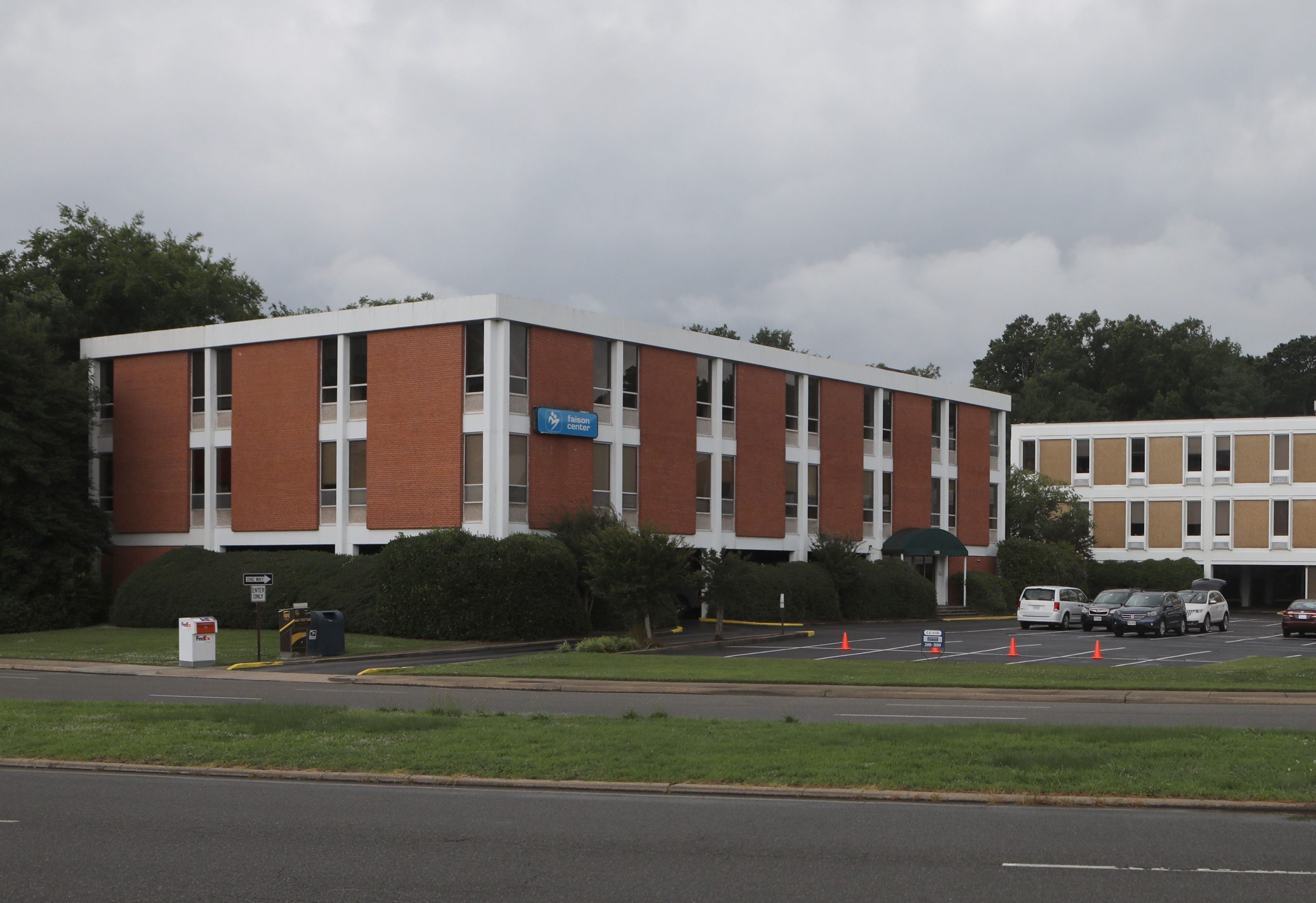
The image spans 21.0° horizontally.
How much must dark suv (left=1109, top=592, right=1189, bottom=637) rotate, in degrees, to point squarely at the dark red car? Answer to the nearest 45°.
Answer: approximately 135° to its left

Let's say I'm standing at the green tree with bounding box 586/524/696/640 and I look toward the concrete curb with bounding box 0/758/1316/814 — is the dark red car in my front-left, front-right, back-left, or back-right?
back-left

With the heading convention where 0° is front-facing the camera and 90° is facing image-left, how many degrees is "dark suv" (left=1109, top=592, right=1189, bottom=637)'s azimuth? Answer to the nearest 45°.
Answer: approximately 45°

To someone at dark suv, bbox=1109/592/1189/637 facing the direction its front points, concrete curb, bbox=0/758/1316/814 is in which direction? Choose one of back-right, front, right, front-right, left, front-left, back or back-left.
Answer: front-left

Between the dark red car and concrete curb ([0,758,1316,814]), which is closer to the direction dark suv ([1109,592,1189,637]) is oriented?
the concrete curb
